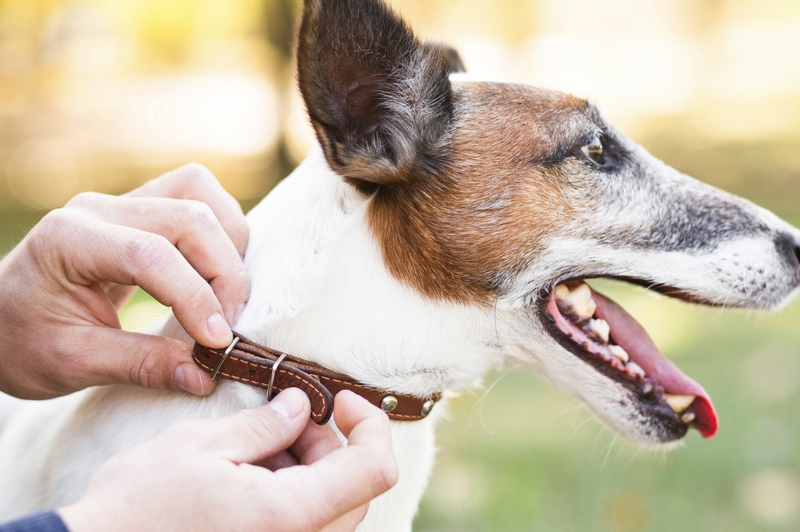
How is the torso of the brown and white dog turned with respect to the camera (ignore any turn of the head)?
to the viewer's right
